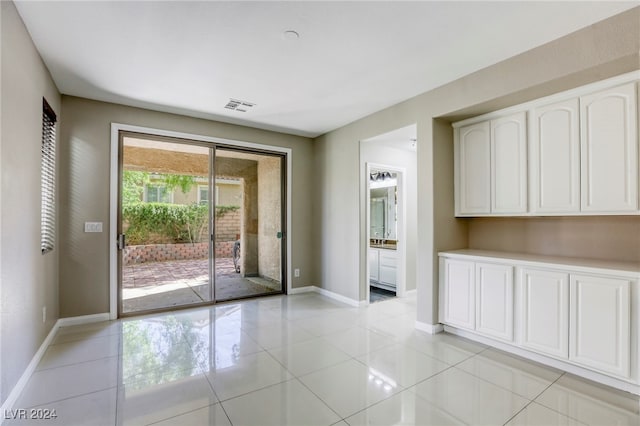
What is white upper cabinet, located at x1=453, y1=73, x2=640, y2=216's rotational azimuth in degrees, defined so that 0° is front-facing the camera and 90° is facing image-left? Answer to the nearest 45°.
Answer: approximately 45°

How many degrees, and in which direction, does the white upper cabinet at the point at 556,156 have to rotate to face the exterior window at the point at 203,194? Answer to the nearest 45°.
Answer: approximately 45° to its right

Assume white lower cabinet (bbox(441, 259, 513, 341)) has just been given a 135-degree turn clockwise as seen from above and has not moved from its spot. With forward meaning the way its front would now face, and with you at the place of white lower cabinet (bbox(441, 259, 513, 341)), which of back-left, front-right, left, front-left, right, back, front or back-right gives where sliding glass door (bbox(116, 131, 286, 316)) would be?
left

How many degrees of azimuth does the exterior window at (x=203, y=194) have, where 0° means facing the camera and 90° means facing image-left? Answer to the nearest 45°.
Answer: approximately 0°

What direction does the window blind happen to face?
to the viewer's right

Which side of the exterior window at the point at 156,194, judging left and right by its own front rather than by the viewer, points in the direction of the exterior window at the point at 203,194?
left

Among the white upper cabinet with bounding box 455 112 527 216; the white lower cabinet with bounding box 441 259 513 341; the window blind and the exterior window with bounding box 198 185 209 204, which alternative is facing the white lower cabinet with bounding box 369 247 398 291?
the window blind

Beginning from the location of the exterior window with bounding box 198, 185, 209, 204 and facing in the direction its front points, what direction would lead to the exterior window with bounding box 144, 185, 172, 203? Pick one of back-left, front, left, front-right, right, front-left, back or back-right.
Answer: right

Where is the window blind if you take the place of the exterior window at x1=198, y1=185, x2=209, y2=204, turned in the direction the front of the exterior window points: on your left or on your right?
on your right

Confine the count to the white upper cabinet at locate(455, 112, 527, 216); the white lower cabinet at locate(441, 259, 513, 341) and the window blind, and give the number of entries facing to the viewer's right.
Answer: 1

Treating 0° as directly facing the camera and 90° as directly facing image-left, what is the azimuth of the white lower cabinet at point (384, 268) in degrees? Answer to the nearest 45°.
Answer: approximately 45°

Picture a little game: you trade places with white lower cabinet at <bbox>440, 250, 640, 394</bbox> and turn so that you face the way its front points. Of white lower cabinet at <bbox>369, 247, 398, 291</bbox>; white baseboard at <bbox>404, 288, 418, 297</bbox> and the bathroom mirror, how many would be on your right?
3

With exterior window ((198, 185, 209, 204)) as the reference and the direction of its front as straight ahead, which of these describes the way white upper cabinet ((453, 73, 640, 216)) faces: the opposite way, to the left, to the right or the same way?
to the right

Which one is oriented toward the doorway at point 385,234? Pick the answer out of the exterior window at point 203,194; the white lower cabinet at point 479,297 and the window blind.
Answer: the window blind
